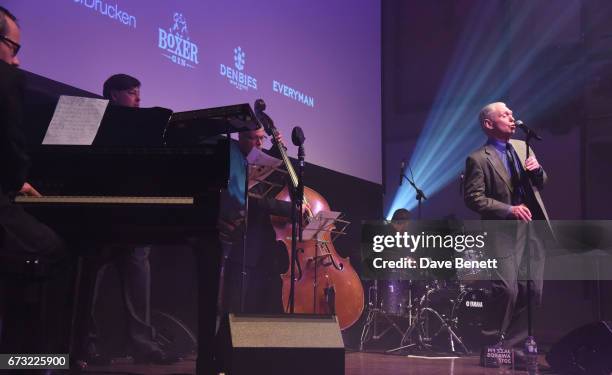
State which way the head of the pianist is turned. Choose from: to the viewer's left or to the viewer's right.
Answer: to the viewer's right

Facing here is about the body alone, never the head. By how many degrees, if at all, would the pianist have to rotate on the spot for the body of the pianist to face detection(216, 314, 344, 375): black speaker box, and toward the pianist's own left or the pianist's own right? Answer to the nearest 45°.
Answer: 0° — they already face it

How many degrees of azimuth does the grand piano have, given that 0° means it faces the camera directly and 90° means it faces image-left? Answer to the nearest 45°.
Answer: approximately 45°

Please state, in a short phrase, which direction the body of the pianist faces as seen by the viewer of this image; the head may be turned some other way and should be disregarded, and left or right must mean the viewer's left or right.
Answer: facing to the right of the viewer

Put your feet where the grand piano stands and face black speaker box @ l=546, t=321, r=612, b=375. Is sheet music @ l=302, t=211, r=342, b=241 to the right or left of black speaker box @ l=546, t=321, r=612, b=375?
left

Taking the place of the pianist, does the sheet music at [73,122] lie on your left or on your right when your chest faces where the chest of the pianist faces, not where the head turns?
on your left

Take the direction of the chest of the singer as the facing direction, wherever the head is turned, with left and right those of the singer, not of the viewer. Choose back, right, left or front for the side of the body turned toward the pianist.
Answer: right

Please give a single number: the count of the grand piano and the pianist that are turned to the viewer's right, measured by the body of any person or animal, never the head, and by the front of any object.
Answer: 1

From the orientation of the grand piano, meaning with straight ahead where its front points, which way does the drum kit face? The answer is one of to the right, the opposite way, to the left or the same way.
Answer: to the left

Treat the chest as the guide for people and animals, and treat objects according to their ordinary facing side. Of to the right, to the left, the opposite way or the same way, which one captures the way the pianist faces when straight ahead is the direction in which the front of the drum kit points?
to the left

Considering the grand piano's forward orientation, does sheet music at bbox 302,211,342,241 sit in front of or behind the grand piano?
behind

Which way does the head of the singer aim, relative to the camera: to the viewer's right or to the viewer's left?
to the viewer's right
